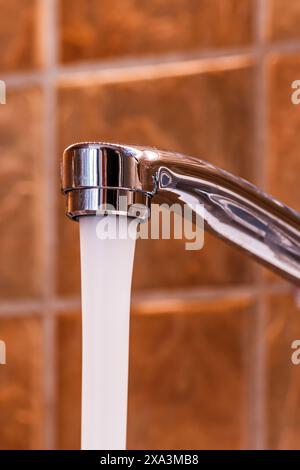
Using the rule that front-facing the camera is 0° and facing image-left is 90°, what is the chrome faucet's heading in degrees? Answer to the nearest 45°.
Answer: approximately 90°
